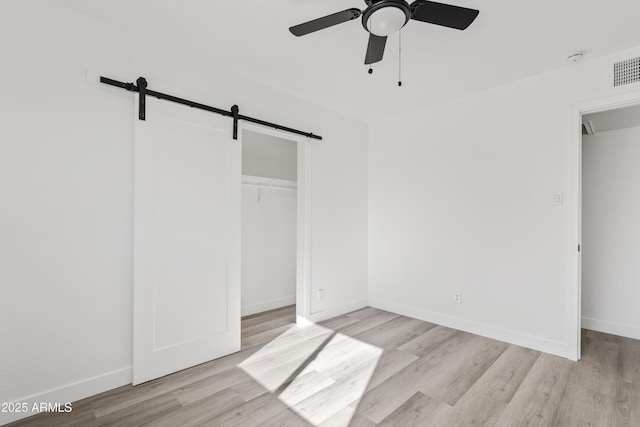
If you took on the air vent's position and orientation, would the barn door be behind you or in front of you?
in front

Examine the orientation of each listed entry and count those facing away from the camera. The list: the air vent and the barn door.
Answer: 0

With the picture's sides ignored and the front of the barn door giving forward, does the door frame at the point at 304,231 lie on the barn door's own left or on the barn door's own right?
on the barn door's own left

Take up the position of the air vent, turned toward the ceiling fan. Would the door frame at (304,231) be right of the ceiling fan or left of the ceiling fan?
right

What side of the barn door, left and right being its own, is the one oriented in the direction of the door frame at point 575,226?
front

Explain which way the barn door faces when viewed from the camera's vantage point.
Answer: facing the viewer and to the right of the viewer

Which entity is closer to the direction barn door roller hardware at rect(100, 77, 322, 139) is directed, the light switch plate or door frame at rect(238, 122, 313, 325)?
the light switch plate

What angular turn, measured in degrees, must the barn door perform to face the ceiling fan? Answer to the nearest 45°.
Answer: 0° — it already faces it

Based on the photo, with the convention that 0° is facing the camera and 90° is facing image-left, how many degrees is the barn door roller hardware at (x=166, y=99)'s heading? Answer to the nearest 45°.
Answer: approximately 315°

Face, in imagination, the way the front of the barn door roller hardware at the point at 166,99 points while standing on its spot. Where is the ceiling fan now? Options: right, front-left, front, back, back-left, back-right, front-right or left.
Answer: front

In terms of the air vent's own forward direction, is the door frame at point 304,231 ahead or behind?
ahead

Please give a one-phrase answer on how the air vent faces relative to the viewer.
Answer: facing the viewer and to the left of the viewer
